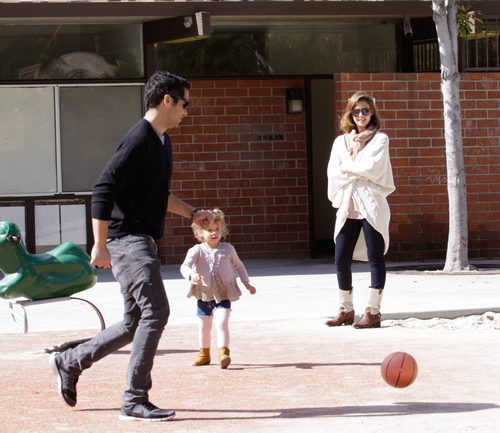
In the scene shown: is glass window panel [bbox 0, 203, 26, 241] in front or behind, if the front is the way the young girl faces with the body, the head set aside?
behind

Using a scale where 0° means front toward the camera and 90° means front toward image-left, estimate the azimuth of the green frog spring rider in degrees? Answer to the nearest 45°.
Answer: approximately 90°

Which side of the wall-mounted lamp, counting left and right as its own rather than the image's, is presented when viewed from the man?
front

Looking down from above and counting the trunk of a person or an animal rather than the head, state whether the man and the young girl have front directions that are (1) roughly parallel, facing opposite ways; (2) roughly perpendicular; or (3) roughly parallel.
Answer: roughly perpendicular

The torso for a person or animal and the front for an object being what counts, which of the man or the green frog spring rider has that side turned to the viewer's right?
the man

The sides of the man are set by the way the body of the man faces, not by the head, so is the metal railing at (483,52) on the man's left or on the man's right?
on the man's left

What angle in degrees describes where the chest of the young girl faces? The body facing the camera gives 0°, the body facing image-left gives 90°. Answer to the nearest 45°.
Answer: approximately 0°

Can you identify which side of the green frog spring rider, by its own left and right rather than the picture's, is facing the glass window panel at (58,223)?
right

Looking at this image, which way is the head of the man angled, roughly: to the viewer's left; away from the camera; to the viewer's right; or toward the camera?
to the viewer's right

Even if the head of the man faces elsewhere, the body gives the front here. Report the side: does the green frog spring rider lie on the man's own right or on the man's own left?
on the man's own left

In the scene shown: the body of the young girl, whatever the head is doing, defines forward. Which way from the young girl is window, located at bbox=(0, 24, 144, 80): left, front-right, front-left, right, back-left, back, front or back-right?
back

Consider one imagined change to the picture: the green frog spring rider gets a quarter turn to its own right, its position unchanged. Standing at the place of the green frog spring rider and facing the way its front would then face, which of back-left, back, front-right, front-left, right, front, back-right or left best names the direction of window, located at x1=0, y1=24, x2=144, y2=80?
front

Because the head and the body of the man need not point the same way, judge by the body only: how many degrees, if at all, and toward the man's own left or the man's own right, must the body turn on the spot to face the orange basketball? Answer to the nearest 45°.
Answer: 0° — they already face it

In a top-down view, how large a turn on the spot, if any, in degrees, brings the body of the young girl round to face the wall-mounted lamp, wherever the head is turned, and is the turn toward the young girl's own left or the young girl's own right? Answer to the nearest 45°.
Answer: approximately 180°

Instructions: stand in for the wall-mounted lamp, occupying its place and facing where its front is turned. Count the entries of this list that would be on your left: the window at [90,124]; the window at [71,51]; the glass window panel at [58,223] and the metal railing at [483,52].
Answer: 1

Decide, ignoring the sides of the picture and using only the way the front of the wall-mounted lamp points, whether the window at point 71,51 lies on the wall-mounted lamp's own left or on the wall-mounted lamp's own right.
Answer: on the wall-mounted lamp's own right

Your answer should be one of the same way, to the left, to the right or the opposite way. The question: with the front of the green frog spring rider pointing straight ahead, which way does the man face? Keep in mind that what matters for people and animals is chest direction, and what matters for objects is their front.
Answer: the opposite way
